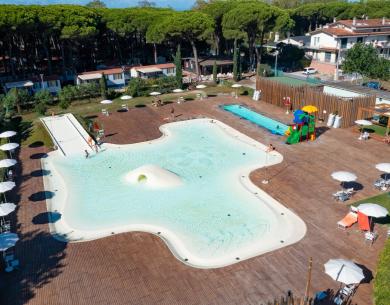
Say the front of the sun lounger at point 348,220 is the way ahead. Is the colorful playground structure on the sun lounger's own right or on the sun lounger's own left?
on the sun lounger's own right

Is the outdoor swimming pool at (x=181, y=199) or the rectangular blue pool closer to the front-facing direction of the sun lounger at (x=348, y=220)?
the outdoor swimming pool

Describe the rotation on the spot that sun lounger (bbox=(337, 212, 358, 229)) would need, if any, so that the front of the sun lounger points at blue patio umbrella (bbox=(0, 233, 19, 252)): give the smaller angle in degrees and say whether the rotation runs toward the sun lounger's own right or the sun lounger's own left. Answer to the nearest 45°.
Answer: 0° — it already faces it

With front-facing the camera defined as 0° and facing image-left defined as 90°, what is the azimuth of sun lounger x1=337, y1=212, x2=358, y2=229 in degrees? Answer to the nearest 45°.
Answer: approximately 45°

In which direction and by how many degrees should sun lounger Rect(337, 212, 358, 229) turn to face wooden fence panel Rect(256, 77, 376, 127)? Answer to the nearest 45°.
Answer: approximately 135° to its right

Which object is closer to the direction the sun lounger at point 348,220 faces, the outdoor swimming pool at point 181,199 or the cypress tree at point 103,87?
the outdoor swimming pool

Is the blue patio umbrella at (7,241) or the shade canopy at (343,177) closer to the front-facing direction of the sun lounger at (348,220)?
the blue patio umbrella

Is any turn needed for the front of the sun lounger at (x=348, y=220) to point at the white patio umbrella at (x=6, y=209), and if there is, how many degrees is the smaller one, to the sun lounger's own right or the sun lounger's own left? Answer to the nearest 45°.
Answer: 0° — it already faces it

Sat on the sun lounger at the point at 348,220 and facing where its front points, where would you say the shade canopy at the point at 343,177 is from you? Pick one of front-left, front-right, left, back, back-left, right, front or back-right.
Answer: back-right
